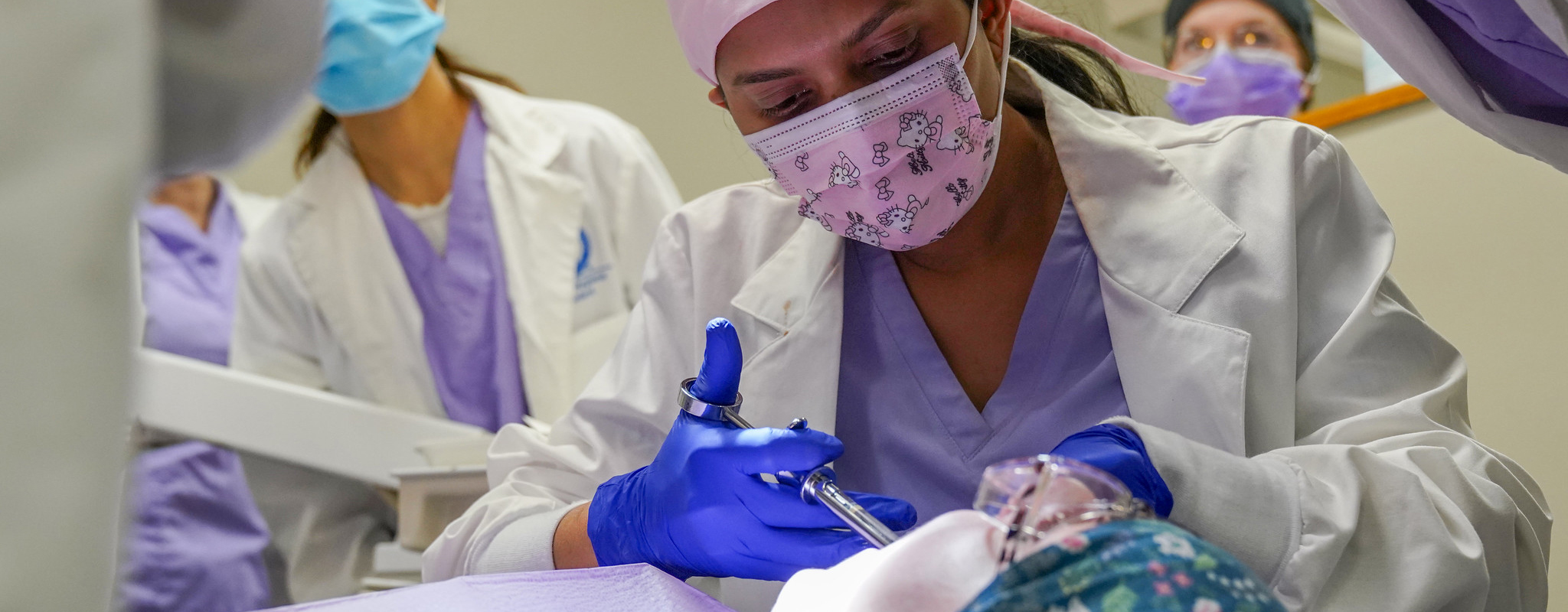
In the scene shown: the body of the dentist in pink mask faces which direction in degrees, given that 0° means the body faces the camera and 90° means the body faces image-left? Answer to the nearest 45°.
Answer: approximately 0°

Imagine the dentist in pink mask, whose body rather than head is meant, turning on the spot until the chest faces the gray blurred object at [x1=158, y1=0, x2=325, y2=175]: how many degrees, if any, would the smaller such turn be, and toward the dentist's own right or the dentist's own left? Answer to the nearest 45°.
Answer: approximately 45° to the dentist's own right

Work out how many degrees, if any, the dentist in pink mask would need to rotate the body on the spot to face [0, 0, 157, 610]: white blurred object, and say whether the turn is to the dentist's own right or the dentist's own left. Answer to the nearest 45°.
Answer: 0° — they already face it

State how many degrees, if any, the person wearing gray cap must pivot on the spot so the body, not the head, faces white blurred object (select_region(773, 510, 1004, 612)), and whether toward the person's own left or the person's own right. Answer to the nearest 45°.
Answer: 0° — they already face it

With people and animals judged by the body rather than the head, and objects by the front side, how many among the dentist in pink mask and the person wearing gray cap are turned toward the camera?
2

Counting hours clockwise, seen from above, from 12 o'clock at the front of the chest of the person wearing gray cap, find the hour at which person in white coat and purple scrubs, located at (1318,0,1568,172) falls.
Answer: The person in white coat and purple scrubs is roughly at 12 o'clock from the person wearing gray cap.

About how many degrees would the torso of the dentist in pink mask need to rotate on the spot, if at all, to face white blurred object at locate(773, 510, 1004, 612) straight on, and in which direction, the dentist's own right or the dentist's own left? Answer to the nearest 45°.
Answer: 0° — they already face it
